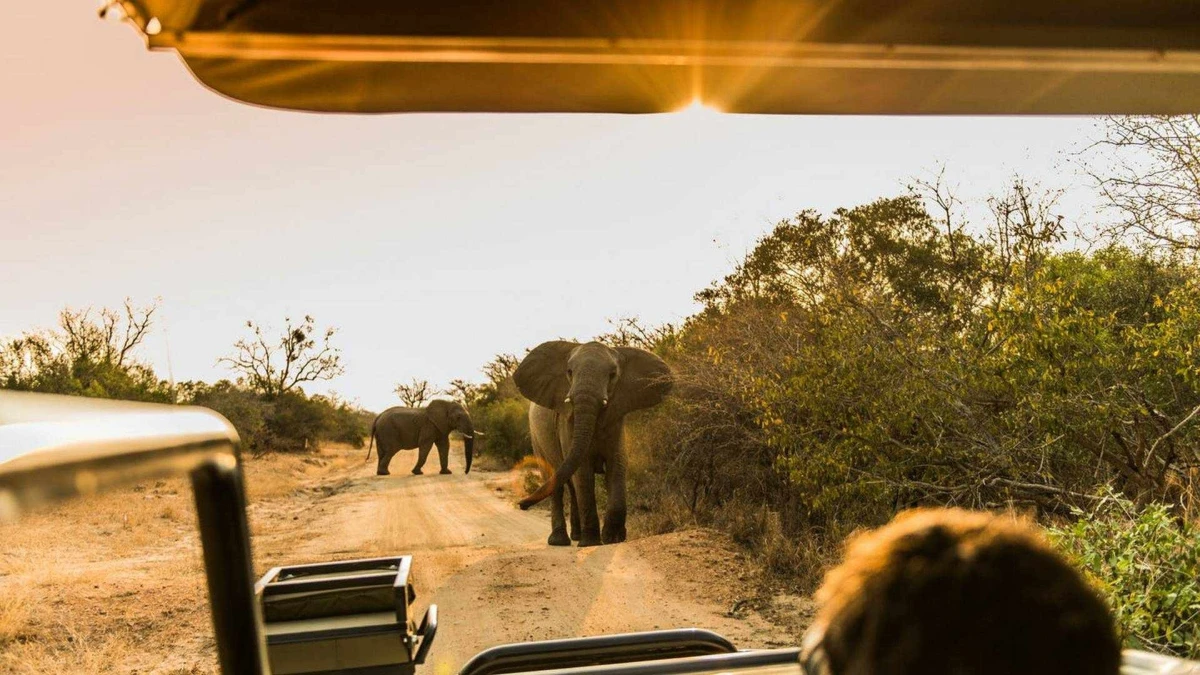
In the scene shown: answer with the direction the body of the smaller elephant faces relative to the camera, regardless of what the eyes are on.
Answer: to the viewer's right

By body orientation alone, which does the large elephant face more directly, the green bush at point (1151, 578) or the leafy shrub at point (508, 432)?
the green bush

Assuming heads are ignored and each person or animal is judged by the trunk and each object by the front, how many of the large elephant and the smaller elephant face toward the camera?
1

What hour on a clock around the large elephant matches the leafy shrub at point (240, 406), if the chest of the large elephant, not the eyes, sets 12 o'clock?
The leafy shrub is roughly at 5 o'clock from the large elephant.

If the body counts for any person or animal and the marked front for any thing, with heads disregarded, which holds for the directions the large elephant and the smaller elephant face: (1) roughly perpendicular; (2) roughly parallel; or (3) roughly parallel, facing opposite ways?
roughly perpendicular

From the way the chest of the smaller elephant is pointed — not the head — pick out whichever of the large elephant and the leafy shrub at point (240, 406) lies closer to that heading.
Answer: the large elephant

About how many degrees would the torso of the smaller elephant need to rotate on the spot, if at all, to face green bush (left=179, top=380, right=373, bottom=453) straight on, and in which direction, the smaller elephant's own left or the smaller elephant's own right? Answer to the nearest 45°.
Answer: approximately 135° to the smaller elephant's own left

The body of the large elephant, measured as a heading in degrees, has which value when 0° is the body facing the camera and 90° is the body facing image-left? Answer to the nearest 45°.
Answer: approximately 0°
